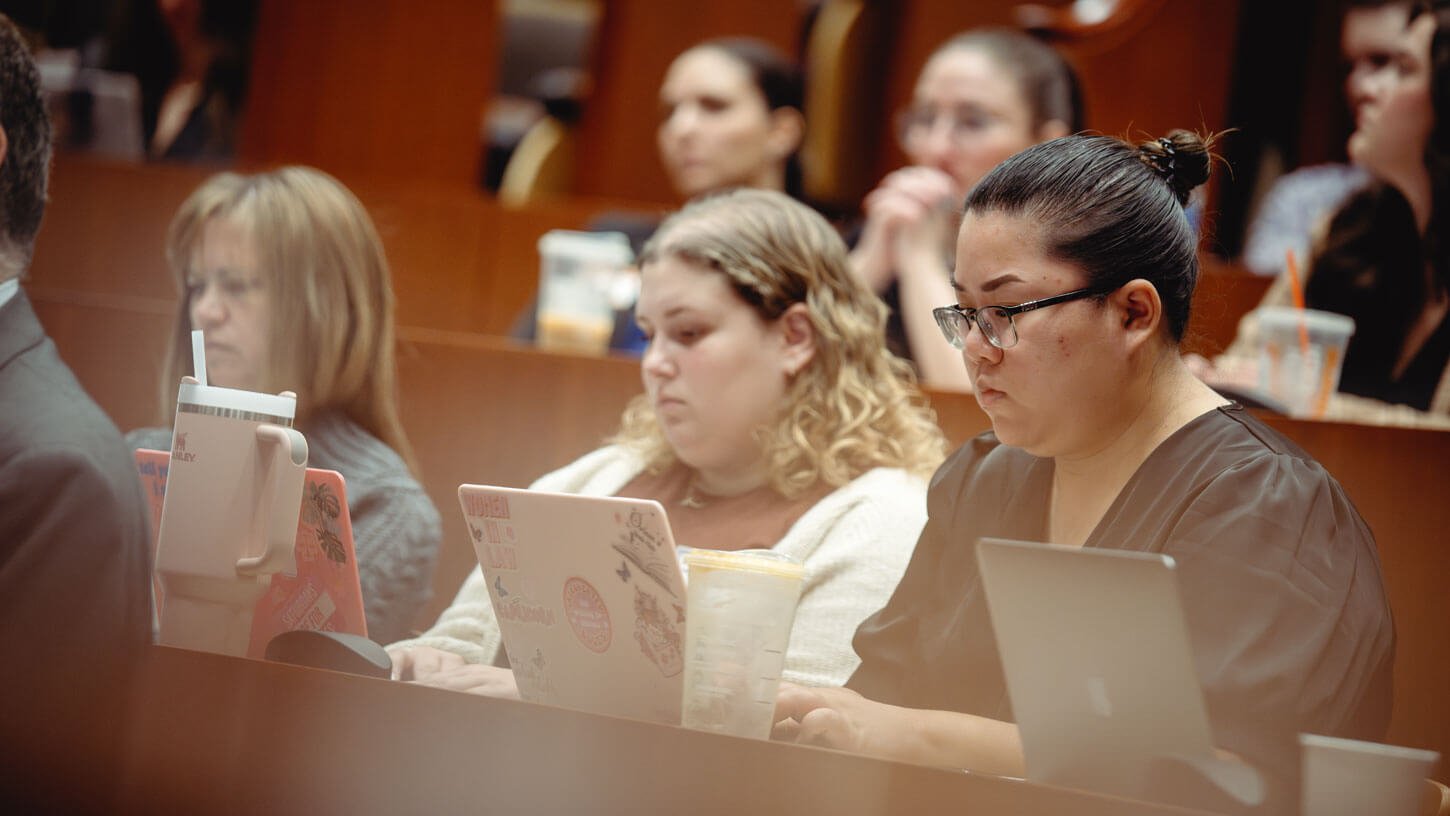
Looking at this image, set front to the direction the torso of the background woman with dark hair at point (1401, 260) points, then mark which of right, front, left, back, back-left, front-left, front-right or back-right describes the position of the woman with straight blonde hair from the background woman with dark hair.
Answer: front-left

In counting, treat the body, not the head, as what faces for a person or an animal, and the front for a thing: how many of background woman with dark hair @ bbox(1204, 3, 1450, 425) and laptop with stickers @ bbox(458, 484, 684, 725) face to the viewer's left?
1

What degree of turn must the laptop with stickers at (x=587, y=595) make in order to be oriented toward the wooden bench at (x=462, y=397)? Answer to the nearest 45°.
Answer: approximately 45° to its left

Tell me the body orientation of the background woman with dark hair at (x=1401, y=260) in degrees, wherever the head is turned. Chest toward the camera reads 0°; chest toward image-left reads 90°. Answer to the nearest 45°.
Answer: approximately 90°

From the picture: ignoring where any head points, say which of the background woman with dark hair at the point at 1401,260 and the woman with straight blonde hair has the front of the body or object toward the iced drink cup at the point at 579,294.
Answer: the background woman with dark hair

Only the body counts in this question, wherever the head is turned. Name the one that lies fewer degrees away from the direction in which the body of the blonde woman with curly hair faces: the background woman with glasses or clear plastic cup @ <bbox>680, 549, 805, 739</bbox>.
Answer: the clear plastic cup

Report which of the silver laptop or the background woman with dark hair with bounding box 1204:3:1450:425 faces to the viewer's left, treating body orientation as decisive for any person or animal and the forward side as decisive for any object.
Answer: the background woman with dark hair

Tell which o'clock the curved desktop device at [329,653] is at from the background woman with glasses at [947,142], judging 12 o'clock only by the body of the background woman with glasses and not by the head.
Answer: The curved desktop device is roughly at 11 o'clock from the background woman with glasses.
